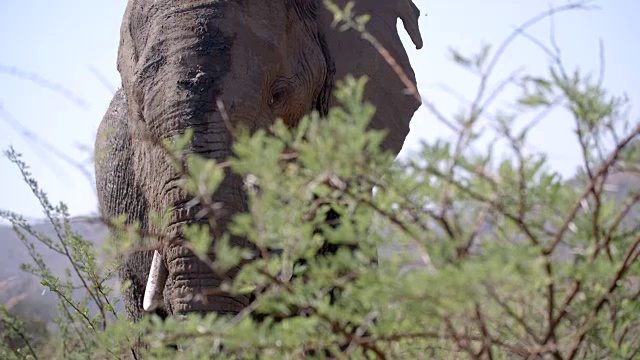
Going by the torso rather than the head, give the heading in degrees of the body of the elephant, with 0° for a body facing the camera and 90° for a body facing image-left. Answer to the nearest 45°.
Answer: approximately 45°
